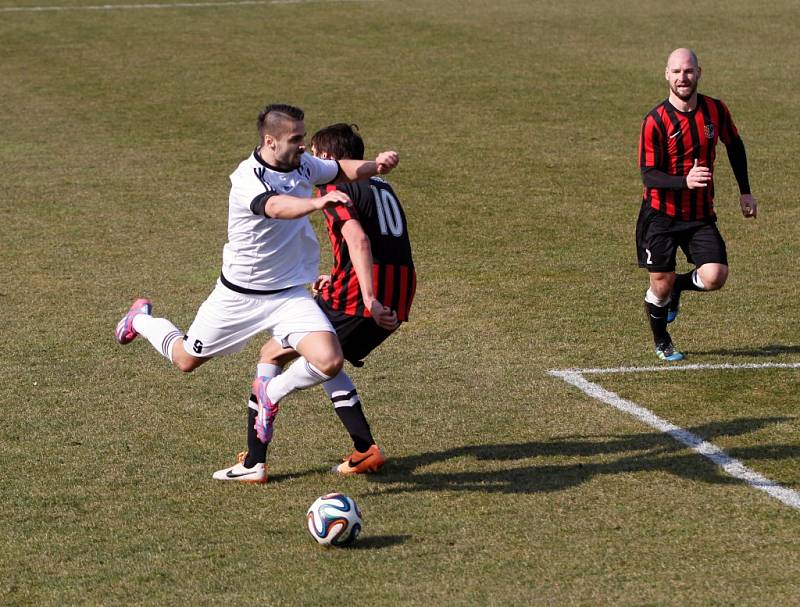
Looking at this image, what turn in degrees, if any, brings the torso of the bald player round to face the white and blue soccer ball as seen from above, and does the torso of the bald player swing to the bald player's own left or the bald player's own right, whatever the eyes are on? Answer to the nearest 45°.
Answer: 0° — they already face it

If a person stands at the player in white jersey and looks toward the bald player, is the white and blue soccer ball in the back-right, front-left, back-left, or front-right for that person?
back-right

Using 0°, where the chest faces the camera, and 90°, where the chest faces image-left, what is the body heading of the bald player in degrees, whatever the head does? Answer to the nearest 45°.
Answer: approximately 0°

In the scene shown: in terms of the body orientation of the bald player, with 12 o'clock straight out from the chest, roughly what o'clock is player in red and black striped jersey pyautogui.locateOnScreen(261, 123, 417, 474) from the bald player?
The player in red and black striped jersey is roughly at 1 o'clock from the bald player.

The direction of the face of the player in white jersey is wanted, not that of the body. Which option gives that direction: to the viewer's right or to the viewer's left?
to the viewer's right

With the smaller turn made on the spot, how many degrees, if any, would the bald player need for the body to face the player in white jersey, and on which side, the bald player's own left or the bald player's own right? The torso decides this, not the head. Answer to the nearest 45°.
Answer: approximately 45° to the bald player's own right
